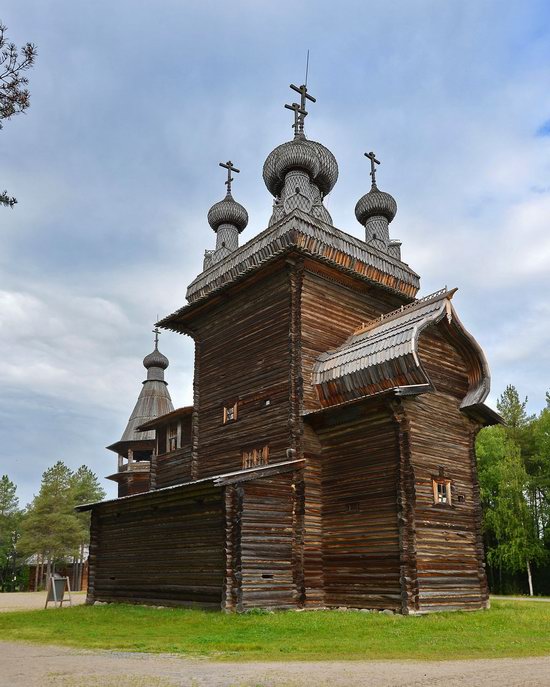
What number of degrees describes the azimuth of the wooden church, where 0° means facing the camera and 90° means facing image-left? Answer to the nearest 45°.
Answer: approximately 135°
